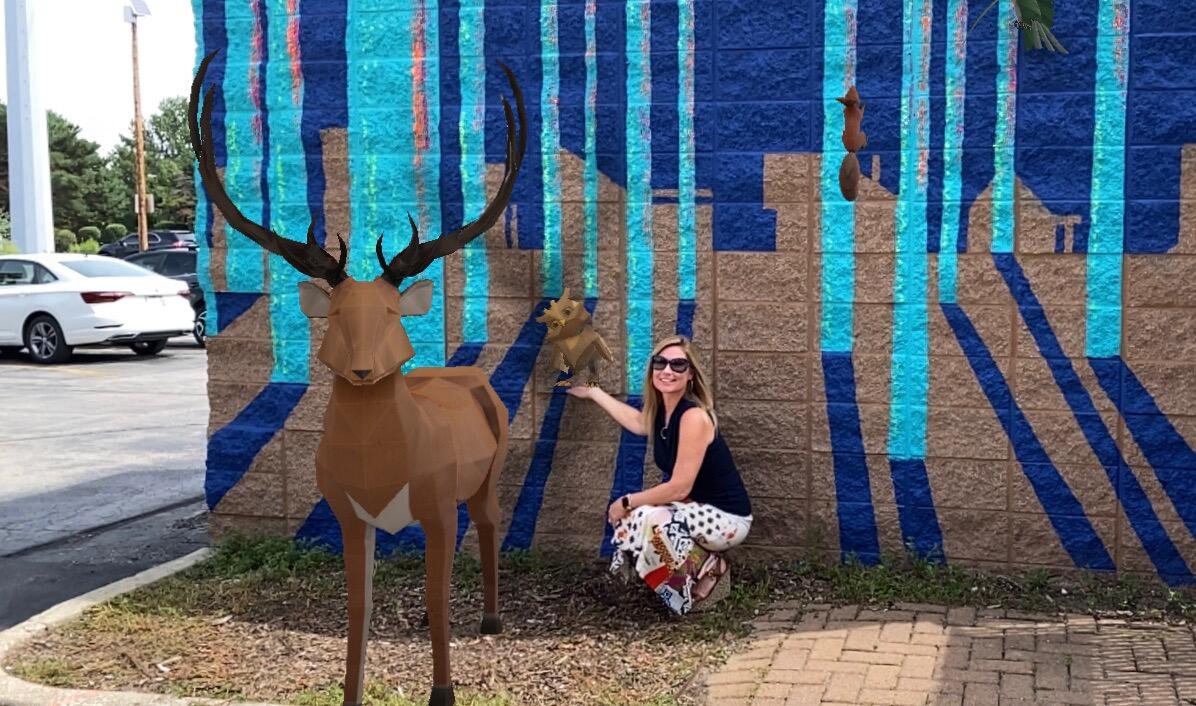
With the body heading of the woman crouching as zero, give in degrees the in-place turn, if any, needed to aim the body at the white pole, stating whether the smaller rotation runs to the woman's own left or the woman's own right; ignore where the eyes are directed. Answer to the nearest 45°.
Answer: approximately 90° to the woman's own right

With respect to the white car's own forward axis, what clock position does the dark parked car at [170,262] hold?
The dark parked car is roughly at 2 o'clock from the white car.

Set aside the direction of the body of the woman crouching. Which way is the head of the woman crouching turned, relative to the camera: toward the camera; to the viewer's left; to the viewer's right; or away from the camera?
toward the camera

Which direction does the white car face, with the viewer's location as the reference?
facing away from the viewer and to the left of the viewer

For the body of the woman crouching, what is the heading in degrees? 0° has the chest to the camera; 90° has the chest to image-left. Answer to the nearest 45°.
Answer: approximately 45°

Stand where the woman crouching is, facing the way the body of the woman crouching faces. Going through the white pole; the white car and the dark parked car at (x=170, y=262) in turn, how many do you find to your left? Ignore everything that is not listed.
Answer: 0

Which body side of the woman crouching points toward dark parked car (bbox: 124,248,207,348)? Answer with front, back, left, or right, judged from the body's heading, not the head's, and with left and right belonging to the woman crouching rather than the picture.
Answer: right

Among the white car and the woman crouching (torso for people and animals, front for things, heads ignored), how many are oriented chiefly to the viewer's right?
0

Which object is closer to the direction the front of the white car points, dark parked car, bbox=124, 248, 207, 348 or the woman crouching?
the dark parked car

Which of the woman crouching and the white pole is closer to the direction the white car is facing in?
the white pole

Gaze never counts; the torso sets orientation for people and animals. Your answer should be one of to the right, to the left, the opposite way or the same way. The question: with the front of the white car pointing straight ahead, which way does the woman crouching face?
to the left
